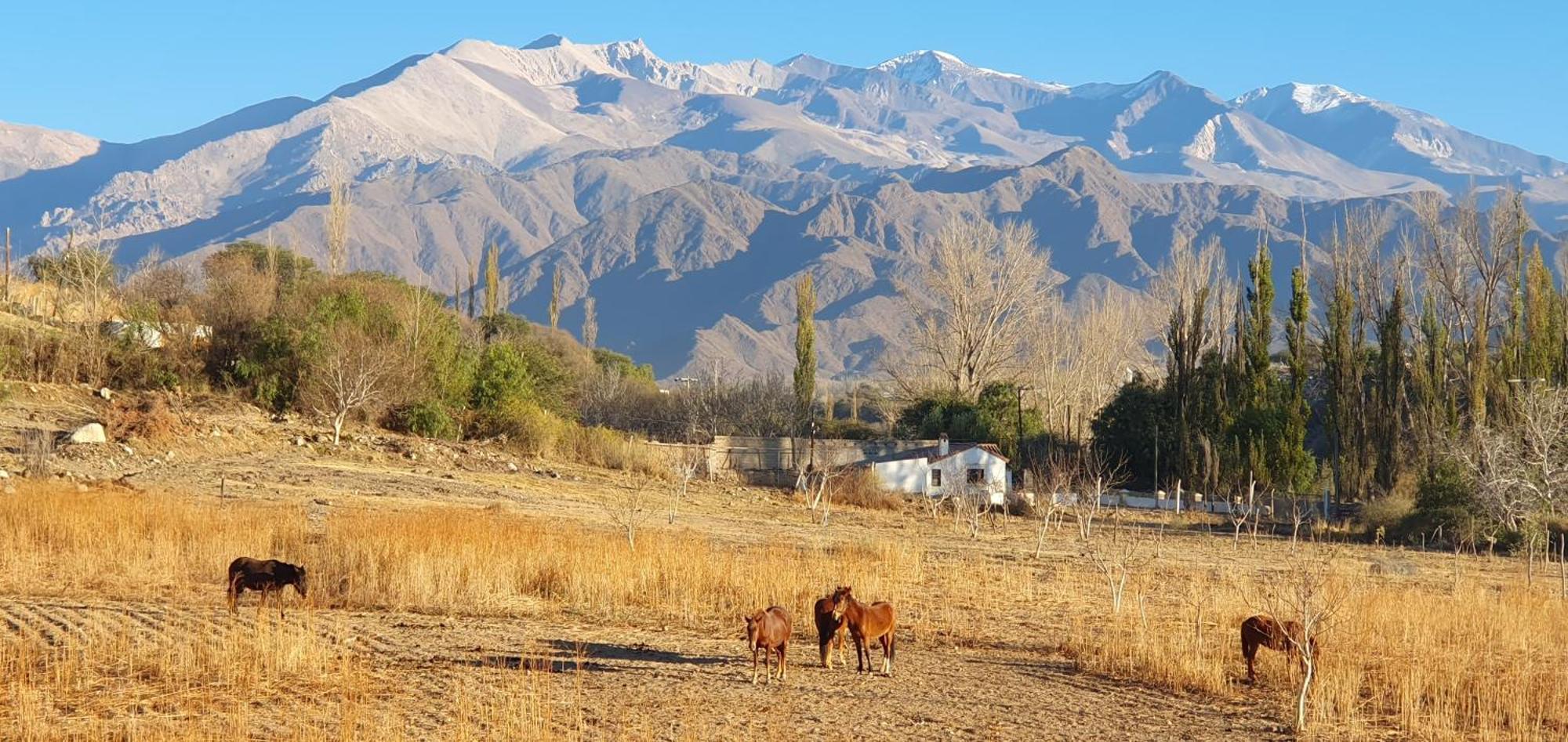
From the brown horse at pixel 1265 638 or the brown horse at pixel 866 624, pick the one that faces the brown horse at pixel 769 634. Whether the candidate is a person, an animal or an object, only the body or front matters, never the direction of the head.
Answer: the brown horse at pixel 866 624

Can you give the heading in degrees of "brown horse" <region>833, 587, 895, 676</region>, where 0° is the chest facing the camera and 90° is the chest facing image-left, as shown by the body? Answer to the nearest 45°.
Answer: approximately 45°

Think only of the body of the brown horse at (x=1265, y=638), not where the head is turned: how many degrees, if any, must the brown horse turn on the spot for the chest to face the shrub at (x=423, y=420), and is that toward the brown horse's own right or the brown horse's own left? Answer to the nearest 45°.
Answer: approximately 135° to the brown horse's own left

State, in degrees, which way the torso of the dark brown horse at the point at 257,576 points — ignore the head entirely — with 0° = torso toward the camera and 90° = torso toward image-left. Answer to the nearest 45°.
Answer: approximately 270°

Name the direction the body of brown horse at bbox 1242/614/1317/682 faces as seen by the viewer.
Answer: to the viewer's right

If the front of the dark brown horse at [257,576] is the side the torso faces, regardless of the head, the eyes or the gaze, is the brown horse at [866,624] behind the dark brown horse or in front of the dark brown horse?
in front

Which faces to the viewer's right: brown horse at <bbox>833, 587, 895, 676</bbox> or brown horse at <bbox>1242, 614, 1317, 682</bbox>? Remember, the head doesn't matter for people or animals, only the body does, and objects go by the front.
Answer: brown horse at <bbox>1242, 614, 1317, 682</bbox>

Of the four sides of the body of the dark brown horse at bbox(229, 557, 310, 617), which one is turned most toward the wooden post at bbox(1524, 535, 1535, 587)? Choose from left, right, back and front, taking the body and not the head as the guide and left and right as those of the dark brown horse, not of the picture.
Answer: front

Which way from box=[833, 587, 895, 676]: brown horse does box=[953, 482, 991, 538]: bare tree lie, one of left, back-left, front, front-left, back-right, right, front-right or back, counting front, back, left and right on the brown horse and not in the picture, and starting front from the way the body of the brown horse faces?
back-right

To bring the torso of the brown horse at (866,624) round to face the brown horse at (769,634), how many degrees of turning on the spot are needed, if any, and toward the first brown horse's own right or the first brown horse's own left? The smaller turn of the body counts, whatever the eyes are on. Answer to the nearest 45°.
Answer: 0° — it already faces it

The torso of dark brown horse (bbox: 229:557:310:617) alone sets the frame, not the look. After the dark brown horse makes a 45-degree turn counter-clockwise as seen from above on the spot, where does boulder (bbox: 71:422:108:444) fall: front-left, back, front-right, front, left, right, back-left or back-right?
front-left
